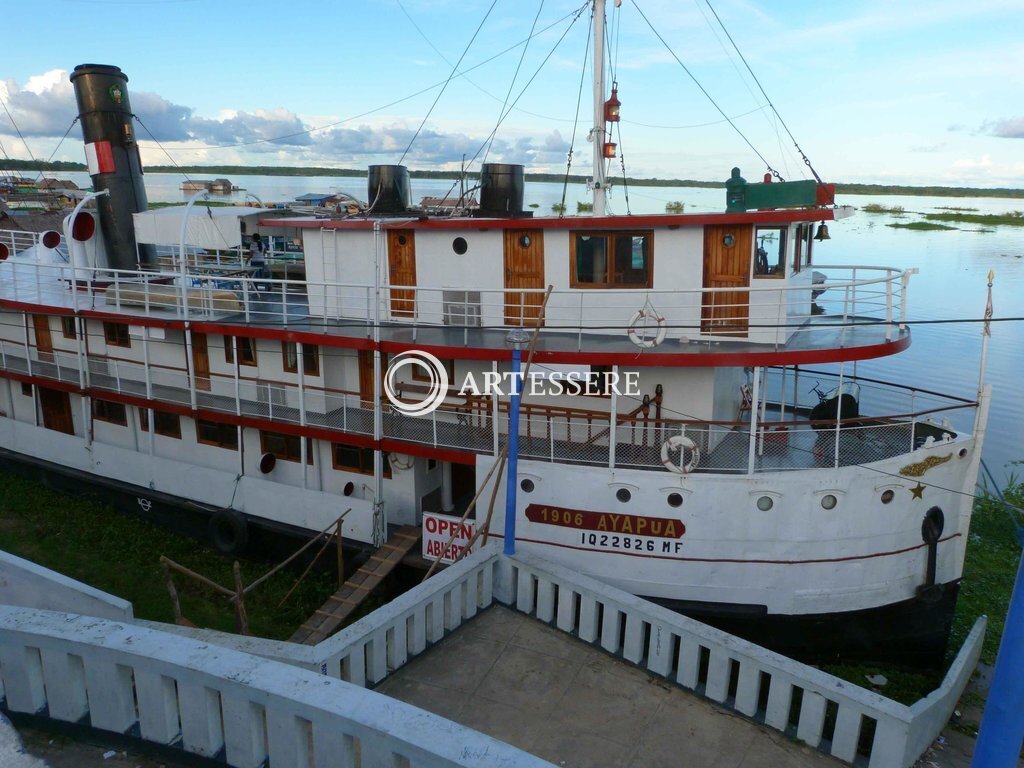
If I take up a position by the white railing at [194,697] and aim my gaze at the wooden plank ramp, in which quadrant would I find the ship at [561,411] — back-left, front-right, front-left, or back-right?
front-right

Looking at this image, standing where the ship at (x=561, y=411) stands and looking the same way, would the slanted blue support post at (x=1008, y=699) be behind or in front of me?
in front

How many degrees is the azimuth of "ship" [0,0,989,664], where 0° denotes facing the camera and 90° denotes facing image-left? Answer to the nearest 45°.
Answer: approximately 315°

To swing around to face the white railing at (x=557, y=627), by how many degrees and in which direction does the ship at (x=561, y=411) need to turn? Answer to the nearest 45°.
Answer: approximately 45° to its right

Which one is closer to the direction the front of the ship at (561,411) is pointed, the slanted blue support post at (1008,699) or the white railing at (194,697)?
the slanted blue support post

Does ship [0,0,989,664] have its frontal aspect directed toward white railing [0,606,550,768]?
no
